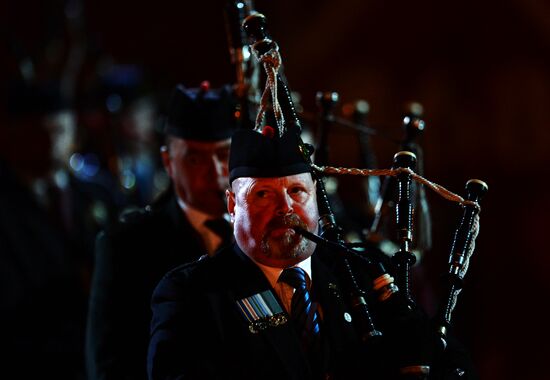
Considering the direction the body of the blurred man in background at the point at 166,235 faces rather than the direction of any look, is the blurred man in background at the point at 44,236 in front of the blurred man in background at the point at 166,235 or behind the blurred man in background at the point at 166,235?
behind

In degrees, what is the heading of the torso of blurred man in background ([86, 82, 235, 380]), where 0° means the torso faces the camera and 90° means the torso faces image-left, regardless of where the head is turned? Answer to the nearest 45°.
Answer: approximately 315°
